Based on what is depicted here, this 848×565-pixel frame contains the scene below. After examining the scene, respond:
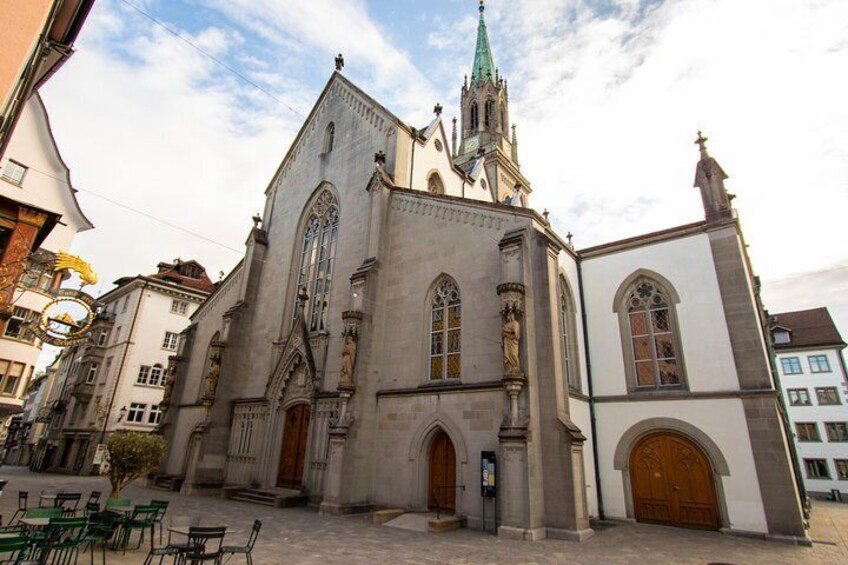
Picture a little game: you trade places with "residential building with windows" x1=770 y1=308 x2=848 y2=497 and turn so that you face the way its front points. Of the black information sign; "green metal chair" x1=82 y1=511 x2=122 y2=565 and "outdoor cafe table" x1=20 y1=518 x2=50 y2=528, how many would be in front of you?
3

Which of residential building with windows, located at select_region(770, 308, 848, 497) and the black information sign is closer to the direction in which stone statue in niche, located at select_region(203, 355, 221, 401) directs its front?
the black information sign

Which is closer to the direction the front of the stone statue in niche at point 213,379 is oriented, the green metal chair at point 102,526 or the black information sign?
the green metal chair

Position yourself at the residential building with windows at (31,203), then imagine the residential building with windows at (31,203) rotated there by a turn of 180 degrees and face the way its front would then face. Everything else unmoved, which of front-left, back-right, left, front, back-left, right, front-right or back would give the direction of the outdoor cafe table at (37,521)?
back-left

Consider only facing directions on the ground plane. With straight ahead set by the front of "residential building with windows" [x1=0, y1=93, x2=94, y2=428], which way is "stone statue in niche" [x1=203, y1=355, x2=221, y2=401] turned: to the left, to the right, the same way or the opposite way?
to the right

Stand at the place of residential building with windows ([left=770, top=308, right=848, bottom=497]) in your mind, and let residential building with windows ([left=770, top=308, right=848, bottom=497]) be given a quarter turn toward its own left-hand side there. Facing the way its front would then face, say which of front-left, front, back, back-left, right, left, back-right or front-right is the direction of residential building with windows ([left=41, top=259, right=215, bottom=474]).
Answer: back-right

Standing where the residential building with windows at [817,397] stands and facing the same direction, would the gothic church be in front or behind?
in front

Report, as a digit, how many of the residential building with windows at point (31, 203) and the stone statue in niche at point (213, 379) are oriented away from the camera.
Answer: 0

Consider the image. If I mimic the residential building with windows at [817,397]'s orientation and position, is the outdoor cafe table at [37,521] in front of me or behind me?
in front

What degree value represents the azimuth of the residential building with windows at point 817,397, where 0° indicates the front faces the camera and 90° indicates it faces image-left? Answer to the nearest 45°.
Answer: approximately 0°

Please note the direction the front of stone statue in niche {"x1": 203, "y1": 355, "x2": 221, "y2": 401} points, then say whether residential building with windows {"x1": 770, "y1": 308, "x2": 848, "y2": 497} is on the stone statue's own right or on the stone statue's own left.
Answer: on the stone statue's own left

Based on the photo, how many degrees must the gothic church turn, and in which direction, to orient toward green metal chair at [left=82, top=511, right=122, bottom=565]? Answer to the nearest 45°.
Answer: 0° — it already faces it

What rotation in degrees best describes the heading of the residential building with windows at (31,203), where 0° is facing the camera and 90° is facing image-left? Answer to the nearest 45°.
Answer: approximately 315°
